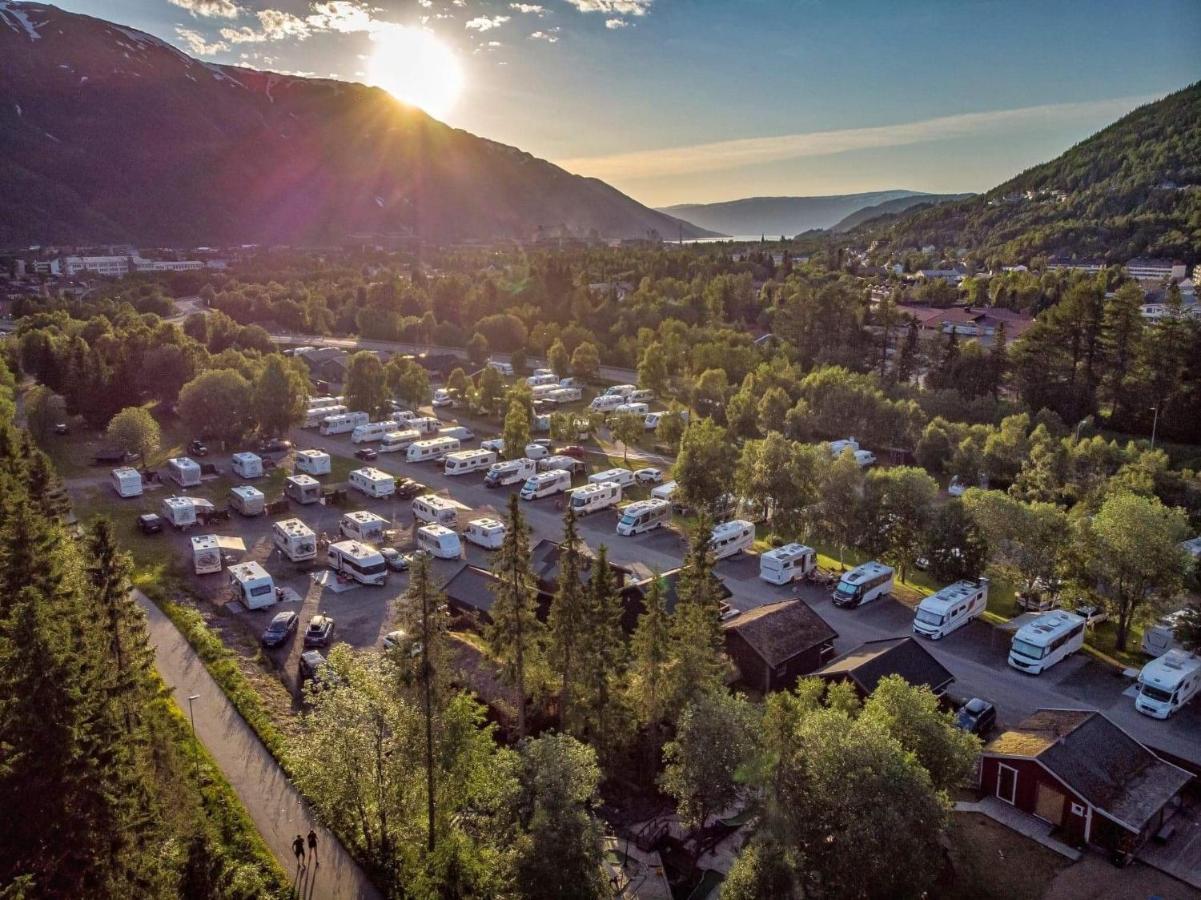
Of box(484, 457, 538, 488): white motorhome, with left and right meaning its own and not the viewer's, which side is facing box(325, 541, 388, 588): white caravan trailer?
front

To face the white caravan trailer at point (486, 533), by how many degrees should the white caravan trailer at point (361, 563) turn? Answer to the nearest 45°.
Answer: approximately 90° to its left

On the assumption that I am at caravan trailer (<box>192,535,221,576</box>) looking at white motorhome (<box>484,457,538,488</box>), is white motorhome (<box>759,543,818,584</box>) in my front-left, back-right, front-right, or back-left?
front-right

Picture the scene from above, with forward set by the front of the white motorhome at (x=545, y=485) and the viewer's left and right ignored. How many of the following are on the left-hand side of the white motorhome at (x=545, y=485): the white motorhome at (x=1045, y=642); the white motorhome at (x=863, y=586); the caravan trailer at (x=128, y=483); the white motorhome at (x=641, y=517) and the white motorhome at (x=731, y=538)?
4

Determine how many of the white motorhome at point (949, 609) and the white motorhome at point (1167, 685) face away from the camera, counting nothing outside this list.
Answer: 0

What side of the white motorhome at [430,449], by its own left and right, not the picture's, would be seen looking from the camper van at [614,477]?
left

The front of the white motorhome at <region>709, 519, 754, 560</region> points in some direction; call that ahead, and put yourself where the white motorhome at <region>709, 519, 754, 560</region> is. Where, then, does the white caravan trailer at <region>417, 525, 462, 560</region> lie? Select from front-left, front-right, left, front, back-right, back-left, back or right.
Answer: front-right

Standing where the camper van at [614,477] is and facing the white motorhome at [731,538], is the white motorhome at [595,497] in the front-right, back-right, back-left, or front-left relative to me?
front-right

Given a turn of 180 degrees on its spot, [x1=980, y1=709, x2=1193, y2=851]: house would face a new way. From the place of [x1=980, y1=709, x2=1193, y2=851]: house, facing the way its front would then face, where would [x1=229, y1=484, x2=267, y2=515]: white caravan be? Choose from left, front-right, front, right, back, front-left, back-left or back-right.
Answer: back-left

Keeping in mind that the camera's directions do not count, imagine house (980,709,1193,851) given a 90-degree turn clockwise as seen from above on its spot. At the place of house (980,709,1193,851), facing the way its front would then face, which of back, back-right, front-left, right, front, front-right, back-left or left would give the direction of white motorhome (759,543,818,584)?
front
